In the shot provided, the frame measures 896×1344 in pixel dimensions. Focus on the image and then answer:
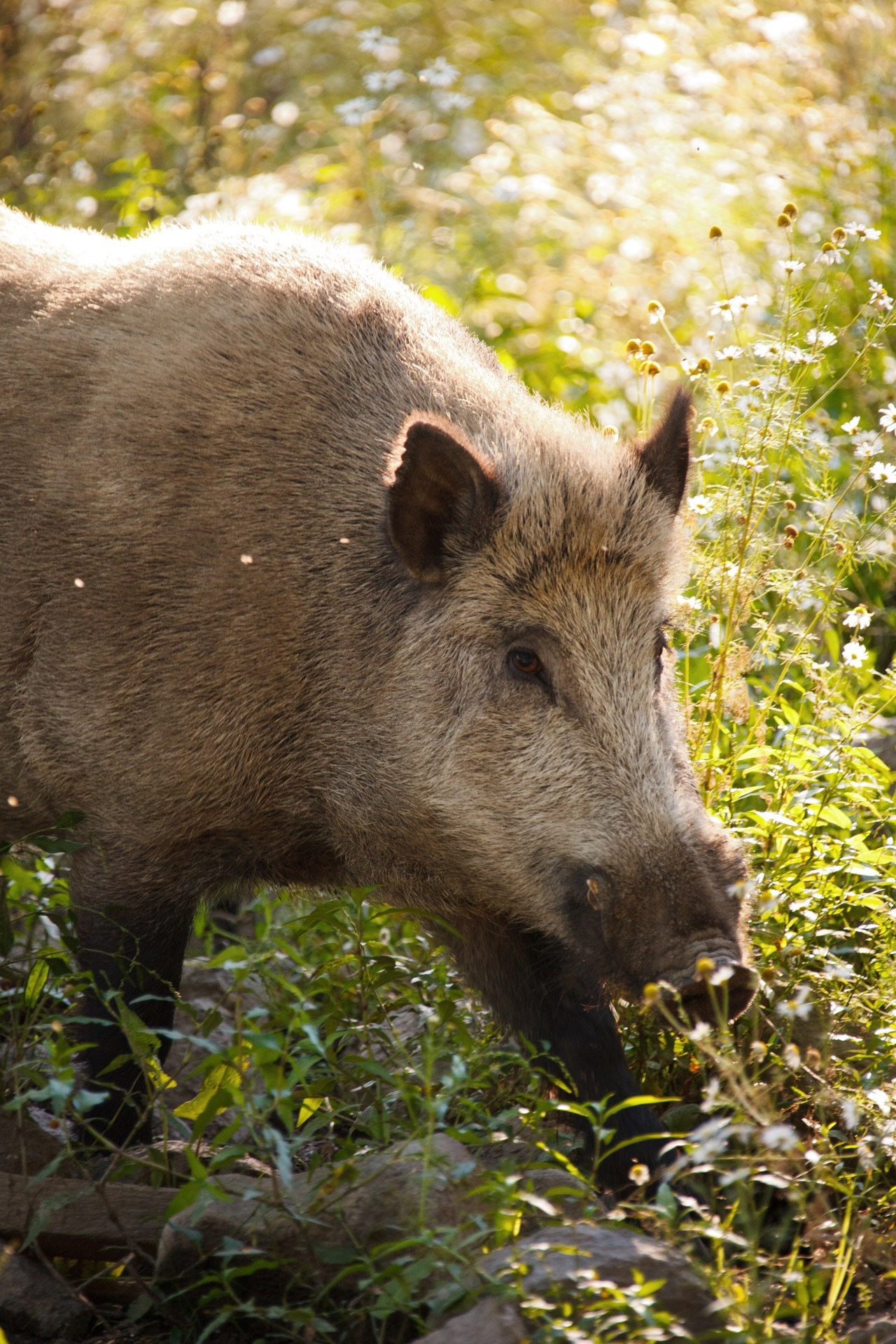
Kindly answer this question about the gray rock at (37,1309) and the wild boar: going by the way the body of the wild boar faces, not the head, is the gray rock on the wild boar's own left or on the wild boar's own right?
on the wild boar's own right

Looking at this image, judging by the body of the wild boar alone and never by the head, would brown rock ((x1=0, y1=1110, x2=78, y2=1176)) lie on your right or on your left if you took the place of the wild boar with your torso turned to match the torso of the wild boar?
on your right

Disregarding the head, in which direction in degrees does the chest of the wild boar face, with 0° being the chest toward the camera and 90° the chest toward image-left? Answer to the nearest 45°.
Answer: approximately 315°

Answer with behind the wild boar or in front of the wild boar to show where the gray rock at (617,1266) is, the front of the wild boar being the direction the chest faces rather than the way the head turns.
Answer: in front

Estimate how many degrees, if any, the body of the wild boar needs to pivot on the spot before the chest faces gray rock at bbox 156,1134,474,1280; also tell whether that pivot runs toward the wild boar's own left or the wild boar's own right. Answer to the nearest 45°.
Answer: approximately 45° to the wild boar's own right

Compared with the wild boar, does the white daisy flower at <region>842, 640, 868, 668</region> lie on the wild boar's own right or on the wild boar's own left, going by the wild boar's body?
on the wild boar's own left
